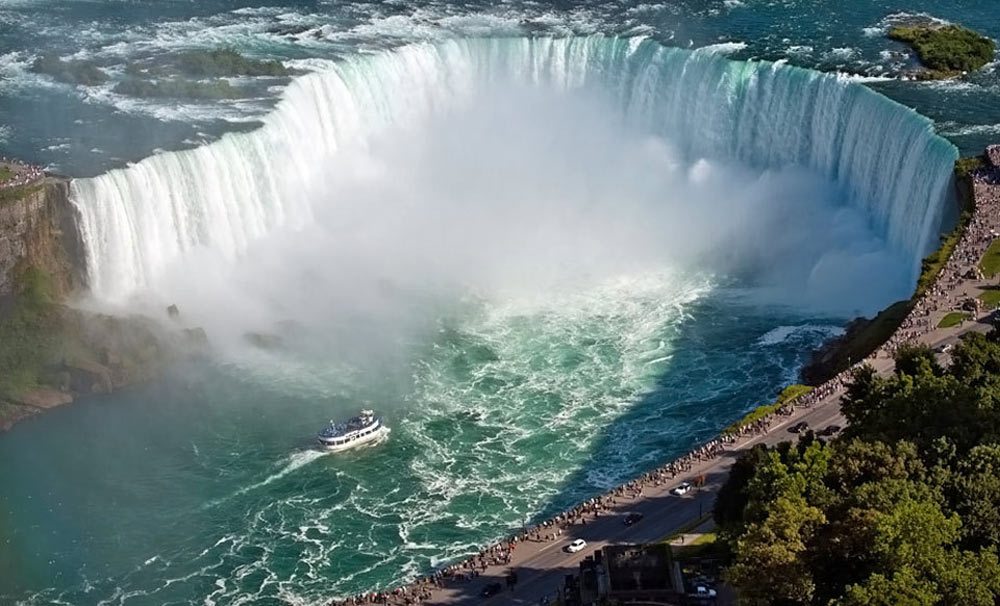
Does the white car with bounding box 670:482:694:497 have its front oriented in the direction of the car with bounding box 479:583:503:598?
yes

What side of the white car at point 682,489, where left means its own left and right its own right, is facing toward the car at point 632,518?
front

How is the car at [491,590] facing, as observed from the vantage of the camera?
facing the viewer and to the left of the viewer

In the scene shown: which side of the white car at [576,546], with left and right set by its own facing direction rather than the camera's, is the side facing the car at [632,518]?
back

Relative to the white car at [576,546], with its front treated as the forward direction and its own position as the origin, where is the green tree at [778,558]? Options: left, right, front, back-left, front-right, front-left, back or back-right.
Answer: left

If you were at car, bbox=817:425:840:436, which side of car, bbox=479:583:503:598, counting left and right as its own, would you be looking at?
back

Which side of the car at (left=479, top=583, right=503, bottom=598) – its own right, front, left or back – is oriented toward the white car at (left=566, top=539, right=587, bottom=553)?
back
